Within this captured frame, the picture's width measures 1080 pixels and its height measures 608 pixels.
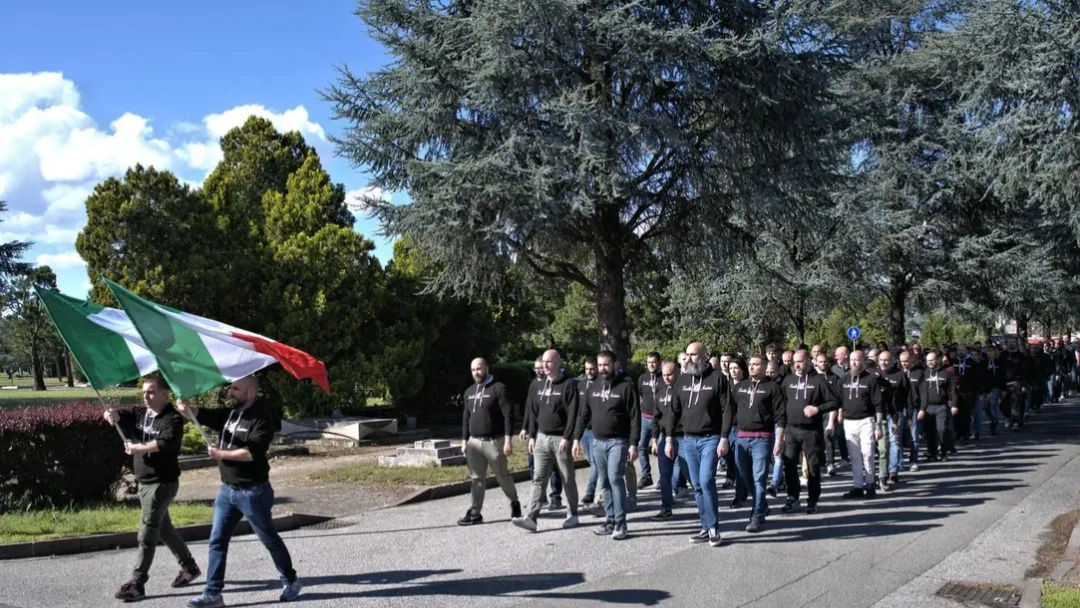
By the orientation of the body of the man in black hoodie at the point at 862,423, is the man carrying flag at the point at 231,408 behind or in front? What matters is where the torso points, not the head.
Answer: in front

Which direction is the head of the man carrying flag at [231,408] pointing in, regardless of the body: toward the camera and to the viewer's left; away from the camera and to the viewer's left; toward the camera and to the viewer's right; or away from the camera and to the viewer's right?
toward the camera and to the viewer's left

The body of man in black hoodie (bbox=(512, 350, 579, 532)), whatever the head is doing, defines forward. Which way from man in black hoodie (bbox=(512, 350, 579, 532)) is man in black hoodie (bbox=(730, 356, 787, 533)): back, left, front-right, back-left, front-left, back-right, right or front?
back-left

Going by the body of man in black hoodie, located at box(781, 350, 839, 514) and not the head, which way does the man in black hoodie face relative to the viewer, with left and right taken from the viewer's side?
facing the viewer and to the left of the viewer

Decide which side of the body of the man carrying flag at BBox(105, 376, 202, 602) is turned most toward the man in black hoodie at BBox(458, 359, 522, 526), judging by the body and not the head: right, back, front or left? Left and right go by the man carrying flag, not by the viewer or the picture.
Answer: back

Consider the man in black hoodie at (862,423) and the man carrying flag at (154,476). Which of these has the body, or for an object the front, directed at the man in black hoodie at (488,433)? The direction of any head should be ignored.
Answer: the man in black hoodie at (862,423)

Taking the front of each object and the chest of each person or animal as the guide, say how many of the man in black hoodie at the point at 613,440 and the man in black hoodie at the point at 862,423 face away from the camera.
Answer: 0

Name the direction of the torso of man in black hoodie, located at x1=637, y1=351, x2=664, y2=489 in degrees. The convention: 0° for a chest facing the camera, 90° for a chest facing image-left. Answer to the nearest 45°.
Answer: approximately 45°

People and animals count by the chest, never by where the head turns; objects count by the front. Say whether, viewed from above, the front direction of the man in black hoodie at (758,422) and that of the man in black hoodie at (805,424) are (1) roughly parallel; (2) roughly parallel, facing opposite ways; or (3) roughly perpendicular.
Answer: roughly parallel

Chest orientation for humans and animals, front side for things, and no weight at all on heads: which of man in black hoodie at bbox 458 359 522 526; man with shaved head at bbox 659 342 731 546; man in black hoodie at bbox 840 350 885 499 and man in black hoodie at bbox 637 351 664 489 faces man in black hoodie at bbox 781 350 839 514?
man in black hoodie at bbox 840 350 885 499

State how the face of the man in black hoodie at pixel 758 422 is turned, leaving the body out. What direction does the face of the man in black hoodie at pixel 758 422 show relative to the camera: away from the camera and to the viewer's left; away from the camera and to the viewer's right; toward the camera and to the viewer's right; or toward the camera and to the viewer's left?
toward the camera and to the viewer's left

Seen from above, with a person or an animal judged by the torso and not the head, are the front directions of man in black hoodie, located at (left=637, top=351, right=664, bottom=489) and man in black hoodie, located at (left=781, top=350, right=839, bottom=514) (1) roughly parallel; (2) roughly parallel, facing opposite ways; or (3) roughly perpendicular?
roughly parallel

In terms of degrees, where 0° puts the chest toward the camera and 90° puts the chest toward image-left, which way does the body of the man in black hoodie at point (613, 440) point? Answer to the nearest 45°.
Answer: approximately 45°

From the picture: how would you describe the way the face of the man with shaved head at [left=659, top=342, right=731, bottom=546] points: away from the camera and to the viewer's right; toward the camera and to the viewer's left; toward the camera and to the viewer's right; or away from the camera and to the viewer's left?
toward the camera and to the viewer's left

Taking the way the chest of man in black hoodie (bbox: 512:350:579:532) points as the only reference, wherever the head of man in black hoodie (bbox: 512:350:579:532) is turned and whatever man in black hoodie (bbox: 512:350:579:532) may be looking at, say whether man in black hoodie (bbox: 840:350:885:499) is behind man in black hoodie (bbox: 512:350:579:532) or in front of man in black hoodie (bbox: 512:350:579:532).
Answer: behind

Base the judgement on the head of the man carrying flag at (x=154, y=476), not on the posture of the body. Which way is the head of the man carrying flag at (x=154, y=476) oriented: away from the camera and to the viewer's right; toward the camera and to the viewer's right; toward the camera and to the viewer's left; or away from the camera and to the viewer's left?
toward the camera and to the viewer's left

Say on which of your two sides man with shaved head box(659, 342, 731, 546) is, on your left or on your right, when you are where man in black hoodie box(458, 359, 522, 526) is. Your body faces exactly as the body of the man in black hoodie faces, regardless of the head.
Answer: on your left

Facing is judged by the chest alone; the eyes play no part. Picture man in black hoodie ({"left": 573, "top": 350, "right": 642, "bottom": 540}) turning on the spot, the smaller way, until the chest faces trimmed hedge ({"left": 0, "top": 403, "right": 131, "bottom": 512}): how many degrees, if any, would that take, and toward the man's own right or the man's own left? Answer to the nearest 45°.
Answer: approximately 45° to the man's own right

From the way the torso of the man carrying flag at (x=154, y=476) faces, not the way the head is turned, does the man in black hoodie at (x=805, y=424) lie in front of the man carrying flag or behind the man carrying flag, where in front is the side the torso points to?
behind

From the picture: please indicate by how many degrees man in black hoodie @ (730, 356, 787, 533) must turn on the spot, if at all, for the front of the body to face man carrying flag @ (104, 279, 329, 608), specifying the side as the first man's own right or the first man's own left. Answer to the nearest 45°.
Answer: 0° — they already face them

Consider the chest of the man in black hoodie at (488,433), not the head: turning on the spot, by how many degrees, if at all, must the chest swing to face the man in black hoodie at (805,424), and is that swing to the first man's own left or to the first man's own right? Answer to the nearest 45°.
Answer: approximately 135° to the first man's own left
